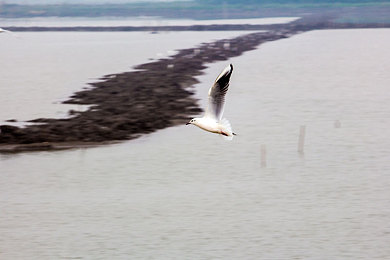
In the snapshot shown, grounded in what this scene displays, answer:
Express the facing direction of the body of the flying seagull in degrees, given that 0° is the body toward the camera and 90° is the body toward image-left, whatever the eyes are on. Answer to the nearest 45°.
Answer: approximately 90°

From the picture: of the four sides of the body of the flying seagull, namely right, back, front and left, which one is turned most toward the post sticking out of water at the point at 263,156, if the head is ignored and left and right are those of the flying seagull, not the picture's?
right

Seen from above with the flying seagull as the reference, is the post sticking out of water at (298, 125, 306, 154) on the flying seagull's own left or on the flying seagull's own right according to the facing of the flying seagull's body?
on the flying seagull's own right
